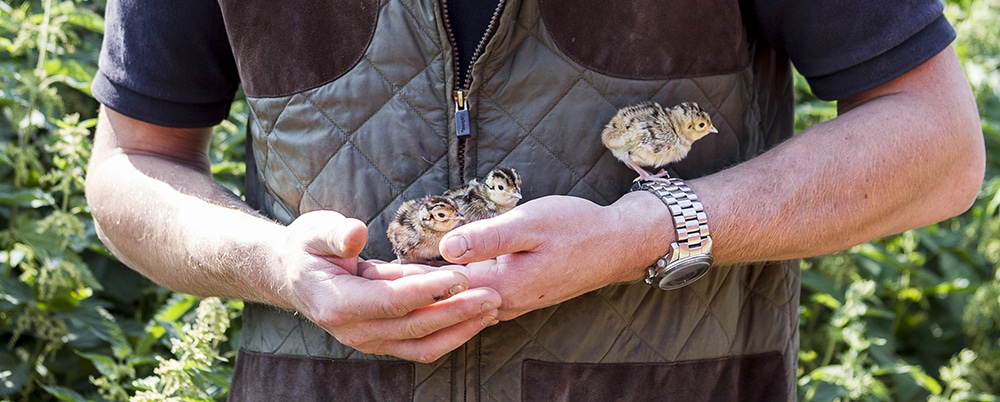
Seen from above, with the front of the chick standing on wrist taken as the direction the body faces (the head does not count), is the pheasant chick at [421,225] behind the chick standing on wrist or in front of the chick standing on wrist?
behind

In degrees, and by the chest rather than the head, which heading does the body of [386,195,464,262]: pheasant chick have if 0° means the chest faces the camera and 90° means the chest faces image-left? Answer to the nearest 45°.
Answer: approximately 270°

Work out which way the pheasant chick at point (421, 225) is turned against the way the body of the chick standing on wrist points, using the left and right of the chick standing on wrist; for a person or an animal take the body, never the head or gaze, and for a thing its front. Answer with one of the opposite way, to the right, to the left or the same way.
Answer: the same way

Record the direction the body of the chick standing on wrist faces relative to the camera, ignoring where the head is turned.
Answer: to the viewer's right

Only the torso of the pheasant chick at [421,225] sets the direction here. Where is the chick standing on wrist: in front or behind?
in front

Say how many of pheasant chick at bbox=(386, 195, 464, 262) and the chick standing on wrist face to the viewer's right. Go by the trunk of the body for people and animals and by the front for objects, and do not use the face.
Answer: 2
